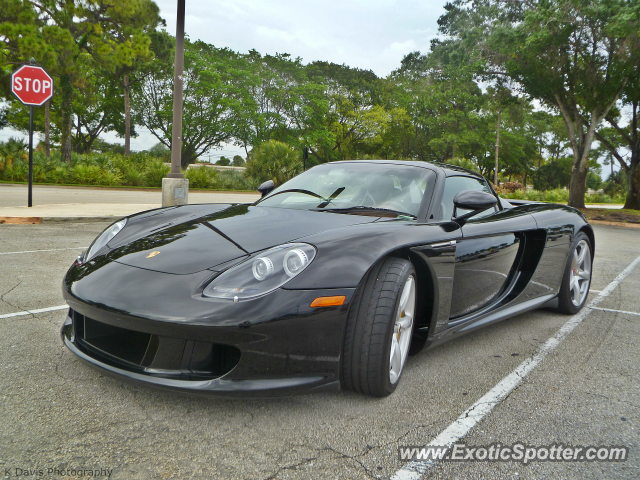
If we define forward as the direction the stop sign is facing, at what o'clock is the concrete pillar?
The concrete pillar is roughly at 10 o'clock from the stop sign.

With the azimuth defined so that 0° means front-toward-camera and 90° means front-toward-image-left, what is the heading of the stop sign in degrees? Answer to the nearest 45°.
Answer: approximately 0°

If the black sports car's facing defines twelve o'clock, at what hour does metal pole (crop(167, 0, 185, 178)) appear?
The metal pole is roughly at 4 o'clock from the black sports car.

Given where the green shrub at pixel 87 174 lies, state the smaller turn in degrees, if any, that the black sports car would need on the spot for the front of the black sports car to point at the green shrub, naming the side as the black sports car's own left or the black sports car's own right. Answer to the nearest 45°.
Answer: approximately 90° to the black sports car's own right

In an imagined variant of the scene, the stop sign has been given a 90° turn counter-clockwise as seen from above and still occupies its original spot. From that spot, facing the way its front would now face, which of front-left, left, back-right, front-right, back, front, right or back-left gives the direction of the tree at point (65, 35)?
left

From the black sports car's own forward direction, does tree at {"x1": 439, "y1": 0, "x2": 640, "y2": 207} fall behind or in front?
behind

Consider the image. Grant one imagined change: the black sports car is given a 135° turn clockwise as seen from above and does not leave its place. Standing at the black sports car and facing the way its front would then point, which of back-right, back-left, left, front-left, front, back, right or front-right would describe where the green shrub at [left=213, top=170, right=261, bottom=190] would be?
front

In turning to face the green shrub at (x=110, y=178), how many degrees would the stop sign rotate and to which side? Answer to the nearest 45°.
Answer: approximately 180°

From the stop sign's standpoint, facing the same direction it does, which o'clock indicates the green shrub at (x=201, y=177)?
The green shrub is roughly at 7 o'clock from the stop sign.

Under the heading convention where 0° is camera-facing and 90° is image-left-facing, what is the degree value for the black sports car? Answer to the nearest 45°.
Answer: approximately 45°

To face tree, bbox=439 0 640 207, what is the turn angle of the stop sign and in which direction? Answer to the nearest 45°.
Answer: approximately 90° to its left

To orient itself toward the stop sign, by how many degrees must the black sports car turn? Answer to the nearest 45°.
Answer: approximately 90° to its right

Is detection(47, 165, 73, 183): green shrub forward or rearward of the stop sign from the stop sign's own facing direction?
rearward
